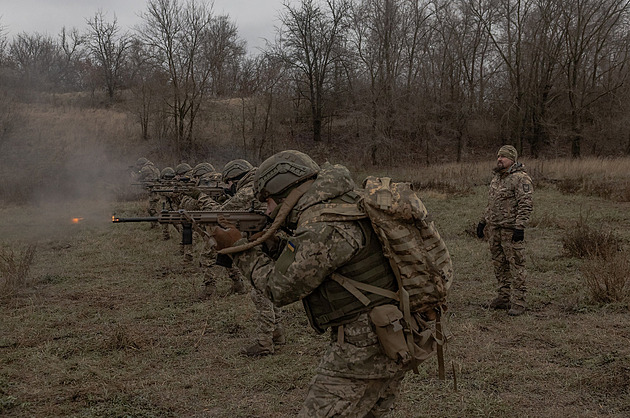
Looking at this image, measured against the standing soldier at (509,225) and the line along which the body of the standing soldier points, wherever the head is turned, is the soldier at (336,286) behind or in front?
in front

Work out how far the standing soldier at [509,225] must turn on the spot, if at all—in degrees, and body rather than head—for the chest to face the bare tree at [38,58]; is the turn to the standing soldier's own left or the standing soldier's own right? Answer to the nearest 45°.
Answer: approximately 90° to the standing soldier's own right

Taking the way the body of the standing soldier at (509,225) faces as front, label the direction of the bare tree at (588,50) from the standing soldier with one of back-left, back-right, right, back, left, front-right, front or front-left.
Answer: back-right

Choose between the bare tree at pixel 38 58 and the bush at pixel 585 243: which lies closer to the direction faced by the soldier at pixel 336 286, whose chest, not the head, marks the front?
the bare tree

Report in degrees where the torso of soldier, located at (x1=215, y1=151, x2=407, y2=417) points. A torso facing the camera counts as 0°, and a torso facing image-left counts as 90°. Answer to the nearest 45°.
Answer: approximately 90°

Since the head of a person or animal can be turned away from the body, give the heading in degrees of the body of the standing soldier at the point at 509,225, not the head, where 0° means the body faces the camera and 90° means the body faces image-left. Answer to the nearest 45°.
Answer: approximately 45°

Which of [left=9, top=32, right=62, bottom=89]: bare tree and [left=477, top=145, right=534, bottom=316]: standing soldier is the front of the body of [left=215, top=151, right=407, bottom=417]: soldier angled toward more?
the bare tree

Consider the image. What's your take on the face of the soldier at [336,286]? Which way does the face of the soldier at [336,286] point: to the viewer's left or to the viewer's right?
to the viewer's left

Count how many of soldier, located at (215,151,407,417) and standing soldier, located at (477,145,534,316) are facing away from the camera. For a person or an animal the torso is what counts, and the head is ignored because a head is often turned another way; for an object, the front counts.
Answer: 0
